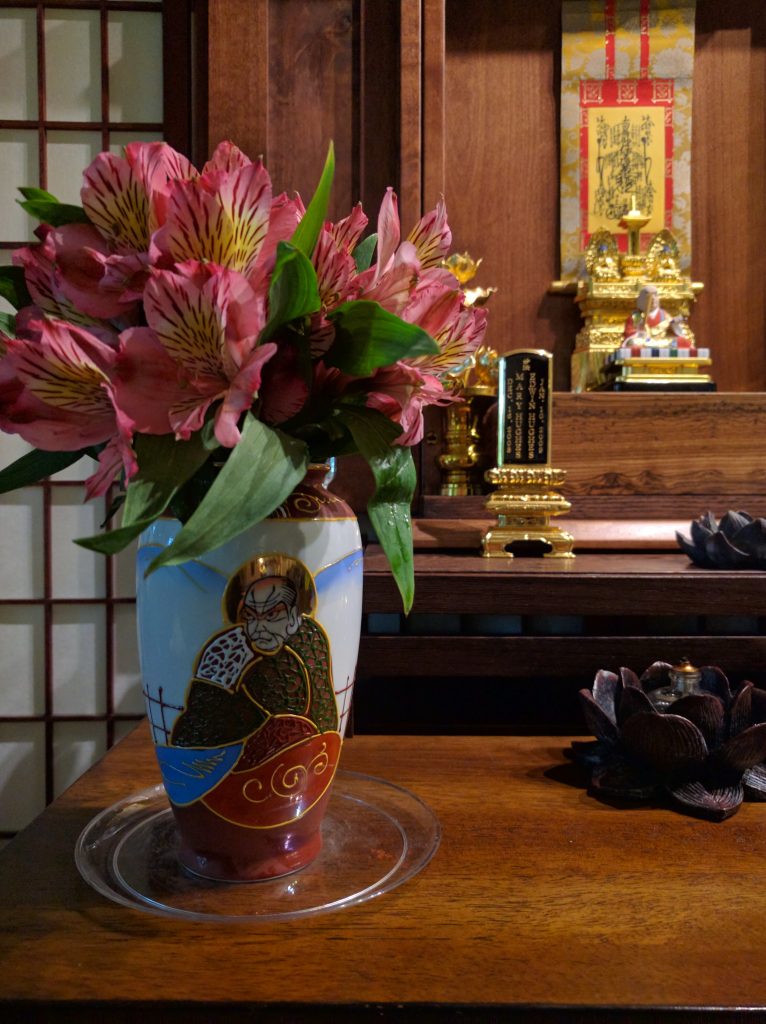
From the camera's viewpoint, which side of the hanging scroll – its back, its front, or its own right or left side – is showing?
front

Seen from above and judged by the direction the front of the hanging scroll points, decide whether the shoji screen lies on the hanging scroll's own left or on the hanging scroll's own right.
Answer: on the hanging scroll's own right

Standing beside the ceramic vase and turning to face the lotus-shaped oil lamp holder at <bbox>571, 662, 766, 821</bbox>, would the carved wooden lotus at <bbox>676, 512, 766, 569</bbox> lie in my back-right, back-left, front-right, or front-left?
front-left

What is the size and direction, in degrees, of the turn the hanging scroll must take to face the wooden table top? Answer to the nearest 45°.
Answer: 0° — it already faces it

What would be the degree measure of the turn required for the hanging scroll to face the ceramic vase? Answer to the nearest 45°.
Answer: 0° — it already faces it

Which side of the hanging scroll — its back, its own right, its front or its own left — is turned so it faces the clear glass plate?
front

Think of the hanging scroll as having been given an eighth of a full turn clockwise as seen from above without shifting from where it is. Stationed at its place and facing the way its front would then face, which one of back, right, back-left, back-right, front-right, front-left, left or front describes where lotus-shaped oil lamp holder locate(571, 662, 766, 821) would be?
front-left

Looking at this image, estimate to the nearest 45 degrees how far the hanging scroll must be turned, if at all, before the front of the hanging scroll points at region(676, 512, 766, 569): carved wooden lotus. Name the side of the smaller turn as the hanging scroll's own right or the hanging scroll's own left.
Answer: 0° — it already faces it
